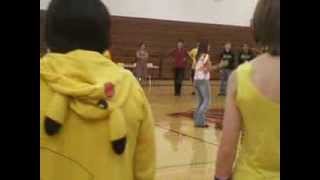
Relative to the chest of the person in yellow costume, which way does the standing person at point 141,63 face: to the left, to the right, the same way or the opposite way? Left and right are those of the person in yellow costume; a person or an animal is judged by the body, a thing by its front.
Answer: the opposite way

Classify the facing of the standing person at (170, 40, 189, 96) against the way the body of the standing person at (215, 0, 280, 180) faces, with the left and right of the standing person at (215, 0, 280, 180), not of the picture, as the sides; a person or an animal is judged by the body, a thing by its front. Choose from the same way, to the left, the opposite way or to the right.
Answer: the opposite way

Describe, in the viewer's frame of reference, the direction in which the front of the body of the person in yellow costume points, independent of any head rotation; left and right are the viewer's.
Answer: facing away from the viewer

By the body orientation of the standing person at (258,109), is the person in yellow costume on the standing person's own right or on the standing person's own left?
on the standing person's own left

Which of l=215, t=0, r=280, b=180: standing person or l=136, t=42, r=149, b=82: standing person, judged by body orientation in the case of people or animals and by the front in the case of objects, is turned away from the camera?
l=215, t=0, r=280, b=180: standing person

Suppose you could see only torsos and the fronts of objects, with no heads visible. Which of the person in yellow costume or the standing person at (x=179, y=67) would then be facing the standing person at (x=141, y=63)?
the person in yellow costume

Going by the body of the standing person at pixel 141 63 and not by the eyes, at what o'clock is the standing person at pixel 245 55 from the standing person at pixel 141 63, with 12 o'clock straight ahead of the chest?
the standing person at pixel 245 55 is roughly at 10 o'clock from the standing person at pixel 141 63.

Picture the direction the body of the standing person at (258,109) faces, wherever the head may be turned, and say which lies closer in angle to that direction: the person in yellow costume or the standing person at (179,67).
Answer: the standing person

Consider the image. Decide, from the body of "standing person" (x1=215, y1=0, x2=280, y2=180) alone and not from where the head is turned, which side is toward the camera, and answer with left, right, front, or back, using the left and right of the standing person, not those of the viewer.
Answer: back

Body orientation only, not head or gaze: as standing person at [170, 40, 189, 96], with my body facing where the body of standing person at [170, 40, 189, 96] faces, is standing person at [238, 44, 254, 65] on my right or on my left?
on my left

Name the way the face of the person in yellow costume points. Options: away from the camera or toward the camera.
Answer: away from the camera

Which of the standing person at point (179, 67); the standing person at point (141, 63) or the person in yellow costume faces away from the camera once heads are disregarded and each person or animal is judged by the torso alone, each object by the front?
the person in yellow costume
